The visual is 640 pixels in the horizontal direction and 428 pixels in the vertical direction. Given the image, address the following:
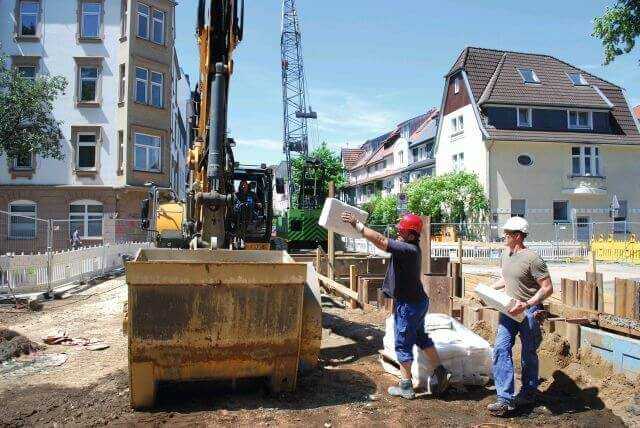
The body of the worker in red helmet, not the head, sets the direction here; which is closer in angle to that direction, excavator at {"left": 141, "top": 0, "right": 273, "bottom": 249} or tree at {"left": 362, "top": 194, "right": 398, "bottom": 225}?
the excavator

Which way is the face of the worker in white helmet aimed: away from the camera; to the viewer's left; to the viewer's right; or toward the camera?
to the viewer's left

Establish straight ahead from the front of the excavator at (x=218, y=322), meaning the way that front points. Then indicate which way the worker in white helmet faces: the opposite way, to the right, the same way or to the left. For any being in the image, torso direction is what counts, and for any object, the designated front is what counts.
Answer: to the right

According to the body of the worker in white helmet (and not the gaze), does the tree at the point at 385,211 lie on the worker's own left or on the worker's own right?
on the worker's own right

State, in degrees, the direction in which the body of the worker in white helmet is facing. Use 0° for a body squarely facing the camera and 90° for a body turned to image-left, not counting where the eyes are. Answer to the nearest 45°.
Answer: approximately 45°

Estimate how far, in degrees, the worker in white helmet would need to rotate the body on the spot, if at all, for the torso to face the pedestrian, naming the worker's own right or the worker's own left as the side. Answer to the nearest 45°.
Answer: approximately 90° to the worker's own right

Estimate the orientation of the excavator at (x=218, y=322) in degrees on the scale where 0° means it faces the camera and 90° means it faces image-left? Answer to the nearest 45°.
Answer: approximately 0°

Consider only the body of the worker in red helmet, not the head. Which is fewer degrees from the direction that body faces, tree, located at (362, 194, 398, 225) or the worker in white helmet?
the tree

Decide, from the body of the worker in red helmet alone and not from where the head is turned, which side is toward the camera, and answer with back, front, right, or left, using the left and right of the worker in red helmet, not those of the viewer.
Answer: left

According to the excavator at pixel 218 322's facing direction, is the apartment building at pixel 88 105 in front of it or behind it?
behind
